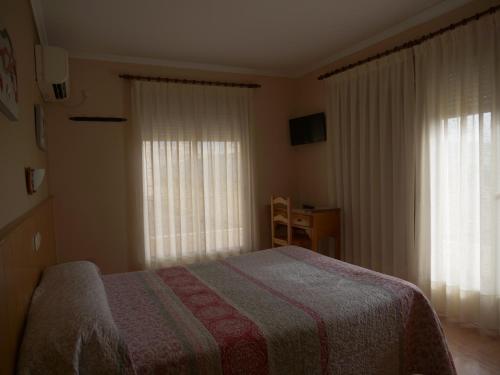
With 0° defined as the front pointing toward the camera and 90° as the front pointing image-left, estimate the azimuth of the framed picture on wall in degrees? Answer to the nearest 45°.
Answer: approximately 270°

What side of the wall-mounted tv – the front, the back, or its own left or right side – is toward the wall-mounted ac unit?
front

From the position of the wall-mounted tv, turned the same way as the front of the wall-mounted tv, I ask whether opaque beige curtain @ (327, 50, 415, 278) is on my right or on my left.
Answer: on my left

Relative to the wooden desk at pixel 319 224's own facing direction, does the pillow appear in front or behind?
in front

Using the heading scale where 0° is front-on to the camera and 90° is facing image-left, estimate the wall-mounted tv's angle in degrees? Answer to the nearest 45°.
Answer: approximately 45°

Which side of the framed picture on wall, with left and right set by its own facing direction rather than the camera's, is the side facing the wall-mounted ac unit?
left

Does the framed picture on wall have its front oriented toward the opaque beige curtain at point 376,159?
yes

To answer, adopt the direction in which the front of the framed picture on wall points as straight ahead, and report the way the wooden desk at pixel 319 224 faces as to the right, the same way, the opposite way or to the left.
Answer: the opposite way

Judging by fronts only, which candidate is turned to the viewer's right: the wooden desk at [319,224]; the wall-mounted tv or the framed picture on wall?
the framed picture on wall

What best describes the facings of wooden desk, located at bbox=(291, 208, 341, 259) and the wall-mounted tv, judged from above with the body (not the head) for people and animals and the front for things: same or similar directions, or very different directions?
same or similar directions

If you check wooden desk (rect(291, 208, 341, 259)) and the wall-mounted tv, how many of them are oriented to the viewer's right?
0

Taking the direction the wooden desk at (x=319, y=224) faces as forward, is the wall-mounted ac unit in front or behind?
in front
